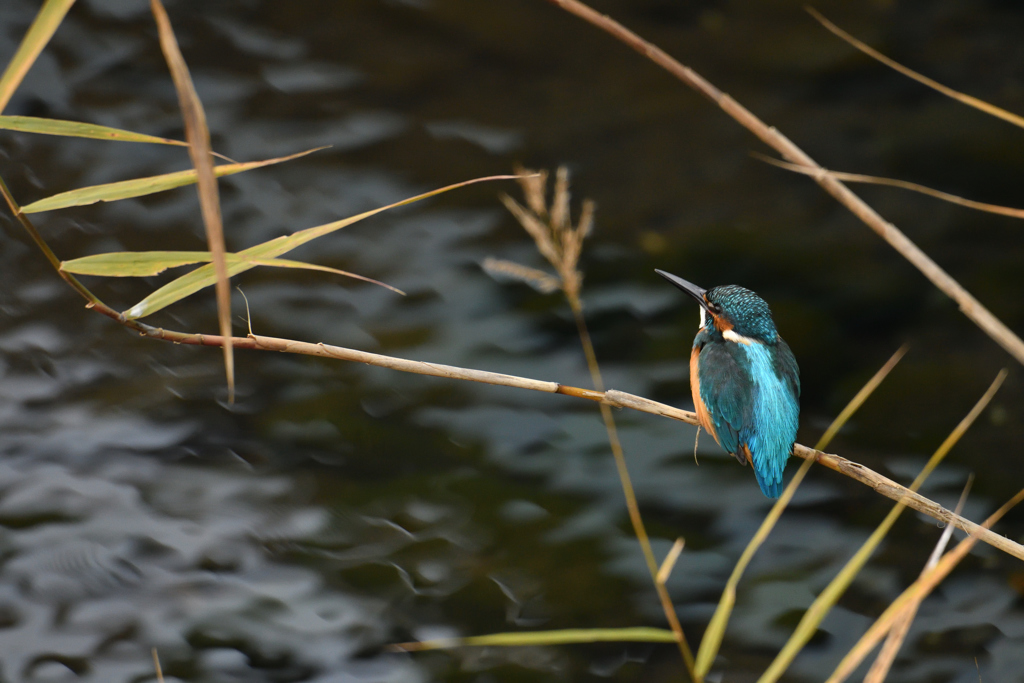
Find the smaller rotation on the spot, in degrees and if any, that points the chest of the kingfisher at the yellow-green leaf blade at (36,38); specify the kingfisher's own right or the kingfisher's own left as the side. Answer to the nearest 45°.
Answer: approximately 90° to the kingfisher's own left

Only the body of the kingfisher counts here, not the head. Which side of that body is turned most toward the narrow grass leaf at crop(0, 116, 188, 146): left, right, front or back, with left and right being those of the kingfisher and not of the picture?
left

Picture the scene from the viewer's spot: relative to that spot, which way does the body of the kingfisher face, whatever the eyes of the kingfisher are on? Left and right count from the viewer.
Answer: facing away from the viewer and to the left of the viewer

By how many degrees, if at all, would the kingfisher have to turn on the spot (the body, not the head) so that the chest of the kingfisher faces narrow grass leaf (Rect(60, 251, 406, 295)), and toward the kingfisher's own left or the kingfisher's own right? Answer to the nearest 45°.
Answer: approximately 90° to the kingfisher's own left

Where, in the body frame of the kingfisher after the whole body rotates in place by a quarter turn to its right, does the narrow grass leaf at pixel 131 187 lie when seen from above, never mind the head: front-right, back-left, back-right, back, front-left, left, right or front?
back

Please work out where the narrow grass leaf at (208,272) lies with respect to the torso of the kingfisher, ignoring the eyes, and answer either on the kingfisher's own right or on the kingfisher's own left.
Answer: on the kingfisher's own left
